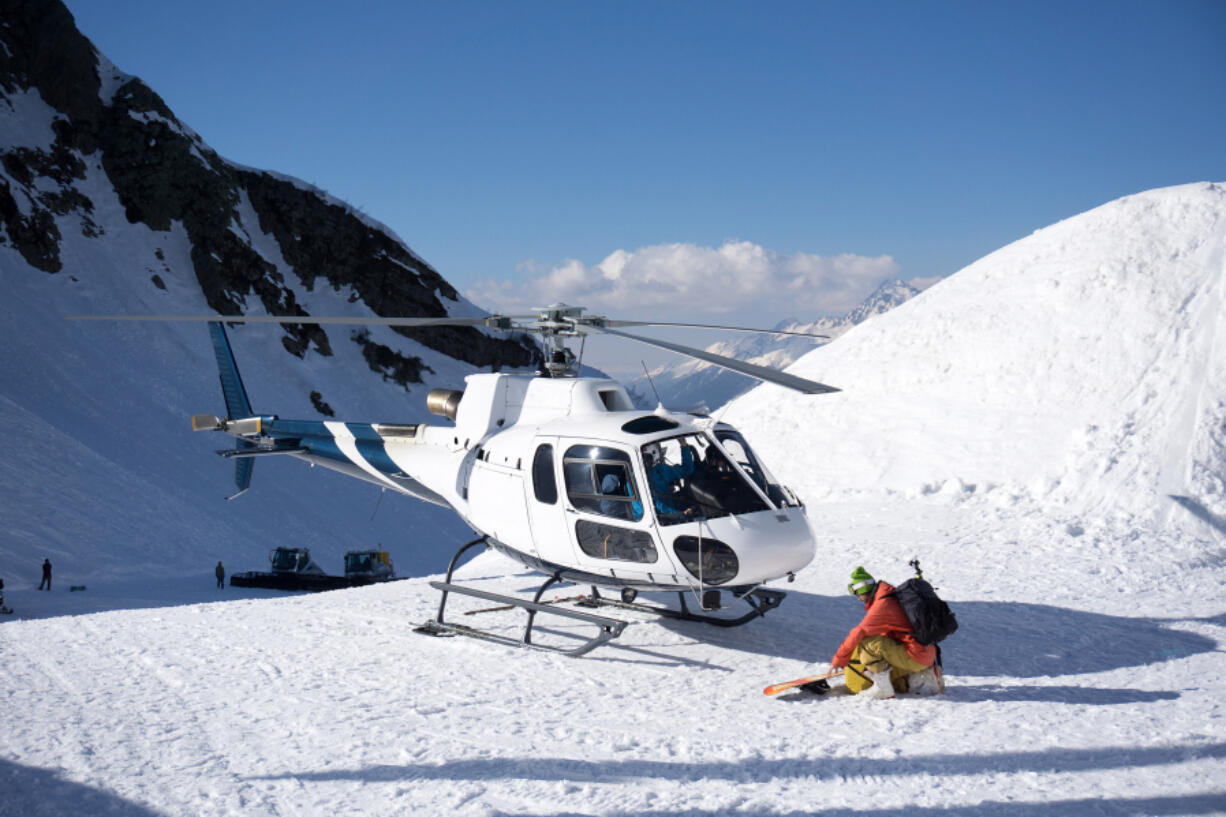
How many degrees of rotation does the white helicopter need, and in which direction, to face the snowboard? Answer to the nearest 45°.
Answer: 0° — it already faces it

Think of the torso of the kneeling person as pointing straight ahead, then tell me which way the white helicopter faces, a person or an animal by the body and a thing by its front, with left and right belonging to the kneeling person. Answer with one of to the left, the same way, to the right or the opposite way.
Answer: the opposite way

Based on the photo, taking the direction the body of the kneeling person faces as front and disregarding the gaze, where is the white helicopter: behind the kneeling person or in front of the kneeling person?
in front

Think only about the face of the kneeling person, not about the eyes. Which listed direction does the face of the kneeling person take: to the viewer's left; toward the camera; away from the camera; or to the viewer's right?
to the viewer's left

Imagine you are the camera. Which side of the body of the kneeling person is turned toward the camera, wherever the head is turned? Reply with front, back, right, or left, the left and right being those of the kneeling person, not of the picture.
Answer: left

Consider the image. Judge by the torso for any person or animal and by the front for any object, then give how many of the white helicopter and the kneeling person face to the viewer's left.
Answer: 1

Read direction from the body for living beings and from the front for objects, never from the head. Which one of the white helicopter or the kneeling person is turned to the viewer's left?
the kneeling person

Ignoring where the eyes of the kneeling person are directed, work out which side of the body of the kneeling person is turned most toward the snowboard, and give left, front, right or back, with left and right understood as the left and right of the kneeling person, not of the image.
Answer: front

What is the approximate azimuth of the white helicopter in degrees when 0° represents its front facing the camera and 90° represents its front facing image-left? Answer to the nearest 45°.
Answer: approximately 315°

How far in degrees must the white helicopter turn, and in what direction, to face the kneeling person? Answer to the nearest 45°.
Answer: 0° — it already faces them
